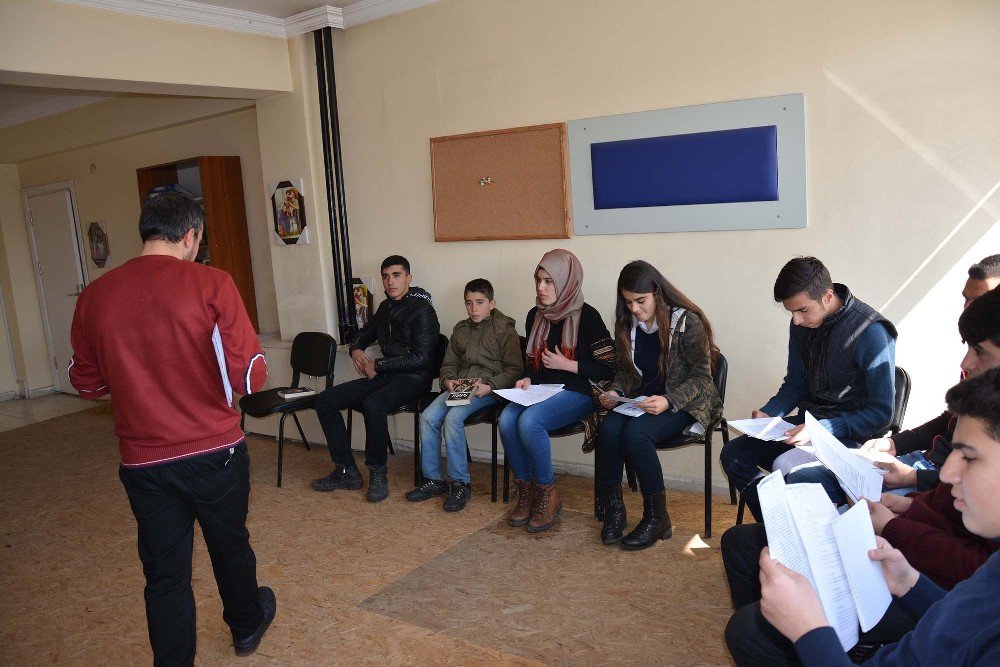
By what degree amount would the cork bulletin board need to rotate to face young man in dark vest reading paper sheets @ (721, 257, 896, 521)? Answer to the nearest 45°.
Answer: approximately 90° to its left

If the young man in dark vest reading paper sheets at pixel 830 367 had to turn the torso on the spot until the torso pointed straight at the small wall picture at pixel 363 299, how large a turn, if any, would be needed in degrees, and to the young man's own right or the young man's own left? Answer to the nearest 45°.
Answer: approximately 90° to the young man's own right

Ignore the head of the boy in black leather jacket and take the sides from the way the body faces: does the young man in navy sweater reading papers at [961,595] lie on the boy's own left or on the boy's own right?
on the boy's own left

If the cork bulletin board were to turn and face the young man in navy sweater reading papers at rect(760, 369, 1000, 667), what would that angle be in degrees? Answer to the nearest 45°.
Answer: approximately 45° to its left

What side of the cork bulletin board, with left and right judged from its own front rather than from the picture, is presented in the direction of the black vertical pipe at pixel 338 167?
right

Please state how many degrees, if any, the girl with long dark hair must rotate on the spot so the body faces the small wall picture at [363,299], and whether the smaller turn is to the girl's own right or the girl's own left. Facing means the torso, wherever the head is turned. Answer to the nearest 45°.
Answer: approximately 90° to the girl's own right

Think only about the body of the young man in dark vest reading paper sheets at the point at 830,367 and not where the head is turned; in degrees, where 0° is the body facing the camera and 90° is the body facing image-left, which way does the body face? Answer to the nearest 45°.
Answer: approximately 45°

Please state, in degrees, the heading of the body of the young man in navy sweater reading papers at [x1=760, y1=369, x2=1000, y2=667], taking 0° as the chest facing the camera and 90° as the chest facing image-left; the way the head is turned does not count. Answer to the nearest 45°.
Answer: approximately 90°

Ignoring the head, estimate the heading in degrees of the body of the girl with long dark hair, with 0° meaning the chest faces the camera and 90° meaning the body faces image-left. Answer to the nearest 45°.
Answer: approximately 45°

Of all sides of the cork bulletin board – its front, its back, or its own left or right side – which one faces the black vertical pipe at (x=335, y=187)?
right

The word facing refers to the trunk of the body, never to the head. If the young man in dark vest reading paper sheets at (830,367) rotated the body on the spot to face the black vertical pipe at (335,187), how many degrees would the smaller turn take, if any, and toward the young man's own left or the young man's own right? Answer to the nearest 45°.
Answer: approximately 90° to the young man's own right

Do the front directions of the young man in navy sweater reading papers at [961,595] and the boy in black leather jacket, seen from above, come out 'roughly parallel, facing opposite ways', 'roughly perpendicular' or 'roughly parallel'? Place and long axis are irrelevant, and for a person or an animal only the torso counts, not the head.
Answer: roughly perpendicular
